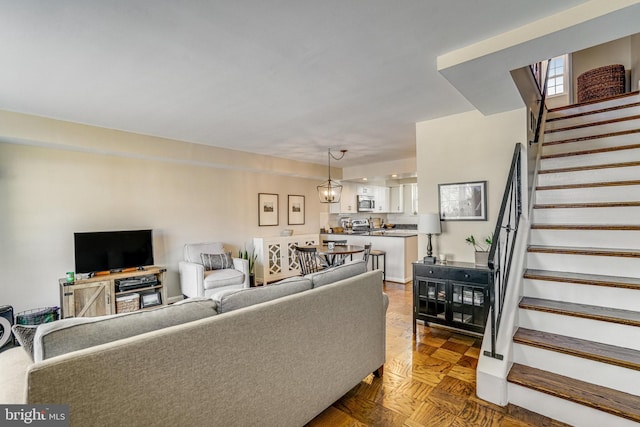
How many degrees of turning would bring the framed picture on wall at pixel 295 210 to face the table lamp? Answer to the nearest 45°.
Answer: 0° — it already faces it

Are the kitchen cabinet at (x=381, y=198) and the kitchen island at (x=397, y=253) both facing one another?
yes

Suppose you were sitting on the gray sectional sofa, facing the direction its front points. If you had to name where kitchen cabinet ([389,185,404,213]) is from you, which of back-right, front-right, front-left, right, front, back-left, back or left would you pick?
right

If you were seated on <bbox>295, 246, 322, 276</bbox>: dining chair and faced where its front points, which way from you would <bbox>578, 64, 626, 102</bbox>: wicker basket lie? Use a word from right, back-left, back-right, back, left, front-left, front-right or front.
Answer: front-right

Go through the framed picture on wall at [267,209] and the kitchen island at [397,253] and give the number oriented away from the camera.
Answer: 1

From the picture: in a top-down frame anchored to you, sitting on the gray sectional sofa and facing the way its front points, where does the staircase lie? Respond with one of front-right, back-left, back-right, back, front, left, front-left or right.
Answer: back-right

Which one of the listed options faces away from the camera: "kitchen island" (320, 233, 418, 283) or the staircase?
the kitchen island

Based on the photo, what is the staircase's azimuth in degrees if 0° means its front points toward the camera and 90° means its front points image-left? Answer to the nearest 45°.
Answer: approximately 45°

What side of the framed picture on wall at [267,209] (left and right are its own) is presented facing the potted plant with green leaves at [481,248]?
front

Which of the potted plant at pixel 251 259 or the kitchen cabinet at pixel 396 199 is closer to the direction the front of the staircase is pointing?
the potted plant

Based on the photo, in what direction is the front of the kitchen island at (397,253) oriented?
away from the camera

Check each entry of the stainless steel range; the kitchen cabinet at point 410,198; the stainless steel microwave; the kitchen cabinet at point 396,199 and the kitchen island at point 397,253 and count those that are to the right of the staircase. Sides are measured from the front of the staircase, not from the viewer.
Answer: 5
